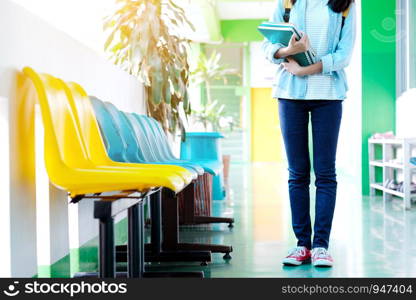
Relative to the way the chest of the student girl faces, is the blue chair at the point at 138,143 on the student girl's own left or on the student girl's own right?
on the student girl's own right

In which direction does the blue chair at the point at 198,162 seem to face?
to the viewer's right

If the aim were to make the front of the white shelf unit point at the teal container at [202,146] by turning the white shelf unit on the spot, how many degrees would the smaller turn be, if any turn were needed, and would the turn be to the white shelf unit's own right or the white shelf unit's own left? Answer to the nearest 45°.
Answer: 0° — it already faces it

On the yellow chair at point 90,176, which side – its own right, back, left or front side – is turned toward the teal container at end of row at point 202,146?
left

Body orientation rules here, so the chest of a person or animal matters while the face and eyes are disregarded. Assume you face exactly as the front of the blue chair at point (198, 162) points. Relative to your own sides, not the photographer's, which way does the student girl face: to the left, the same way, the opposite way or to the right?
to the right

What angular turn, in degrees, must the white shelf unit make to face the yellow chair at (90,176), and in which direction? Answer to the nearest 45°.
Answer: approximately 45° to its left

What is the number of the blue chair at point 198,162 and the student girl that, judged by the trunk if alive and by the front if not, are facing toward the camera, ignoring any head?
1

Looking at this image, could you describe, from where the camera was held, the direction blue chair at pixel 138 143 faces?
facing to the right of the viewer

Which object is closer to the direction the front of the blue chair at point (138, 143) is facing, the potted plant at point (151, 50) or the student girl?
the student girl

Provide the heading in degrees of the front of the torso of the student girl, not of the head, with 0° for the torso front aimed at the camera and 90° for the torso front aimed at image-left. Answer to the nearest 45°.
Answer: approximately 0°

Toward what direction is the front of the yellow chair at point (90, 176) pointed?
to the viewer's right

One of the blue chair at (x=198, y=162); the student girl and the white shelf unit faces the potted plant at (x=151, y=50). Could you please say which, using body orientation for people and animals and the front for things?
the white shelf unit
